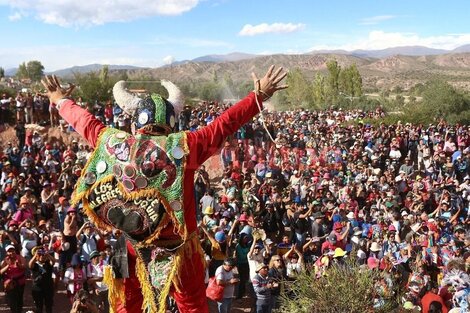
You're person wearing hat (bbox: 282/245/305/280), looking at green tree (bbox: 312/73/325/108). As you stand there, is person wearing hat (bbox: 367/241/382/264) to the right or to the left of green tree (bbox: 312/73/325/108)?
right

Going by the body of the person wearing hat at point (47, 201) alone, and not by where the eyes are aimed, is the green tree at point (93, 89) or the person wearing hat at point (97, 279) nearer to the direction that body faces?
the person wearing hat

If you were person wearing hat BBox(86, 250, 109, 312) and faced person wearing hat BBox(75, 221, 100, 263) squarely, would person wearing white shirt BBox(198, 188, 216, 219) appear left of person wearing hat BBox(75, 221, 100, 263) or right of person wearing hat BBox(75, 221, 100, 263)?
right

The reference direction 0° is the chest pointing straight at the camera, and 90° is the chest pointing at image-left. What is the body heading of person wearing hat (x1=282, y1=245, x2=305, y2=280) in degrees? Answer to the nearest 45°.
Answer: approximately 0°

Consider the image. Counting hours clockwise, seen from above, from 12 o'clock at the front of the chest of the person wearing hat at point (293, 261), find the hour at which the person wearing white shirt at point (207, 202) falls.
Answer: the person wearing white shirt at point (207, 202) is roughly at 5 o'clock from the person wearing hat at point (293, 261).

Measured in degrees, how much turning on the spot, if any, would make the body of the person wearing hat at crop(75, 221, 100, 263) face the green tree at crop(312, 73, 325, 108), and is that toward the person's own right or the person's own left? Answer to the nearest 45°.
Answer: approximately 135° to the person's own left

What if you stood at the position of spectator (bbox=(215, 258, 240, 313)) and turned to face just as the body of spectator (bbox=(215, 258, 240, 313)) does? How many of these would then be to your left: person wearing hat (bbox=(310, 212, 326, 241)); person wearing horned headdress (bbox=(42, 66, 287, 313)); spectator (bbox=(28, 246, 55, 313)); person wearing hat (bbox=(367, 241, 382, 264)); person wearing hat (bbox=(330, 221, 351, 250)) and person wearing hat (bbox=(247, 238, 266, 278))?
4

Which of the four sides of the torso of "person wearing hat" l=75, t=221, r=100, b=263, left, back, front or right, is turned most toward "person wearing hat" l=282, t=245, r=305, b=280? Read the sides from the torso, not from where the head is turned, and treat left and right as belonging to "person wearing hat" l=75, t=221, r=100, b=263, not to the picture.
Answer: left
